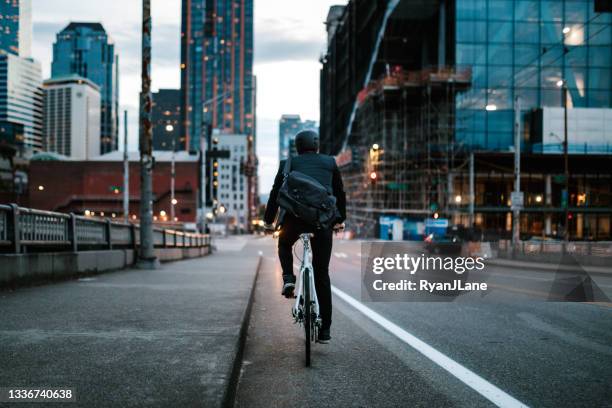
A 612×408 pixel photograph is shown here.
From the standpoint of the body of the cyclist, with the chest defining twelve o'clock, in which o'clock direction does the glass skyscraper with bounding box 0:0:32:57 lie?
The glass skyscraper is roughly at 11 o'clock from the cyclist.

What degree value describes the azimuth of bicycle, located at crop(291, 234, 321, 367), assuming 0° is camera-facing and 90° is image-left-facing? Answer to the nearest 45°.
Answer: approximately 180°

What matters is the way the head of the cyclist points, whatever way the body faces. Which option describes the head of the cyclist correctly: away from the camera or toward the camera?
away from the camera

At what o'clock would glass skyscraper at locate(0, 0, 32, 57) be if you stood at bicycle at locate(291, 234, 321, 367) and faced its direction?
The glass skyscraper is roughly at 11 o'clock from the bicycle.

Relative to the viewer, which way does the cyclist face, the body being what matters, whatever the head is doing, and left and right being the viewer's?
facing away from the viewer
